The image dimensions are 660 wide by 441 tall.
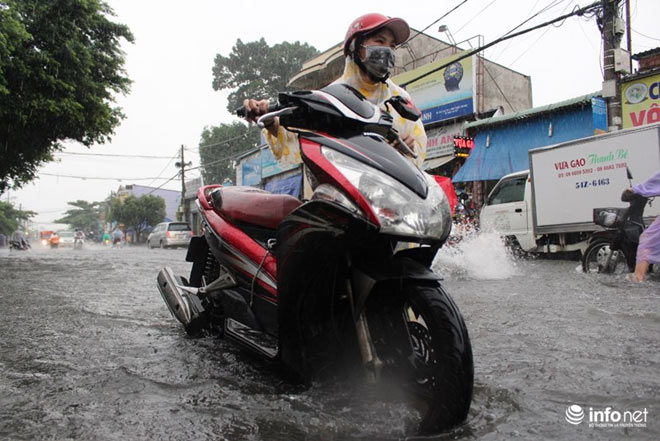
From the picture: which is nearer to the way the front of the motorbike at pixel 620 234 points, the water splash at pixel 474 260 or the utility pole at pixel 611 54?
the water splash

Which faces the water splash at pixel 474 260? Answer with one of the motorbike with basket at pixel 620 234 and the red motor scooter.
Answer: the motorbike with basket

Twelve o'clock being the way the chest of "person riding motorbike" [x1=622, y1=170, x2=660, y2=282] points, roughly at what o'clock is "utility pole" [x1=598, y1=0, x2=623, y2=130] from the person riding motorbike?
The utility pole is roughly at 3 o'clock from the person riding motorbike.

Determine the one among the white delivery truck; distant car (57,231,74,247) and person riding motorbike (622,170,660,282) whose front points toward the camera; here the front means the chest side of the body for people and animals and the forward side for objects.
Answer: the distant car

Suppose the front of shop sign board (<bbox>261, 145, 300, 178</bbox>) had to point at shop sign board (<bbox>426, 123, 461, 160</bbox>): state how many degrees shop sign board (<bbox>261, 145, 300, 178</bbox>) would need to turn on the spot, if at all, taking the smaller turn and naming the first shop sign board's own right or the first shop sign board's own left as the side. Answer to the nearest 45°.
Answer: approximately 90° to the first shop sign board's own left

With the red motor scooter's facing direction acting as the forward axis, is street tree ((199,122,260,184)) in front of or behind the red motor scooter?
behind

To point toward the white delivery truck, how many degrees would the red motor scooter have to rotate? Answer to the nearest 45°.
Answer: approximately 90° to its left

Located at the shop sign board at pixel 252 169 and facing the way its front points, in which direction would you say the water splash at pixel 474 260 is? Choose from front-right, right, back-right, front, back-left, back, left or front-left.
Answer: front-left

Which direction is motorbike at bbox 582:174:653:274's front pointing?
to the viewer's left

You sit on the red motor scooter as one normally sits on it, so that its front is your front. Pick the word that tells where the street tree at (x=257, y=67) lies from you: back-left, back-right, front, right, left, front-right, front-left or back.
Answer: back-left

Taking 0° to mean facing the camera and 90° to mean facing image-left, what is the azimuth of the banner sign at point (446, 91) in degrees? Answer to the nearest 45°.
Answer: approximately 45°

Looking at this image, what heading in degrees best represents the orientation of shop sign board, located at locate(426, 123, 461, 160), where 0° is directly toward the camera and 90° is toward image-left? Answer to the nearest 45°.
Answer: approximately 45°

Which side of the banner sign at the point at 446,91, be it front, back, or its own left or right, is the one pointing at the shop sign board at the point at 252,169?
right

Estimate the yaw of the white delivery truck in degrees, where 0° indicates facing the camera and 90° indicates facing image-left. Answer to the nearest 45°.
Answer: approximately 90°
